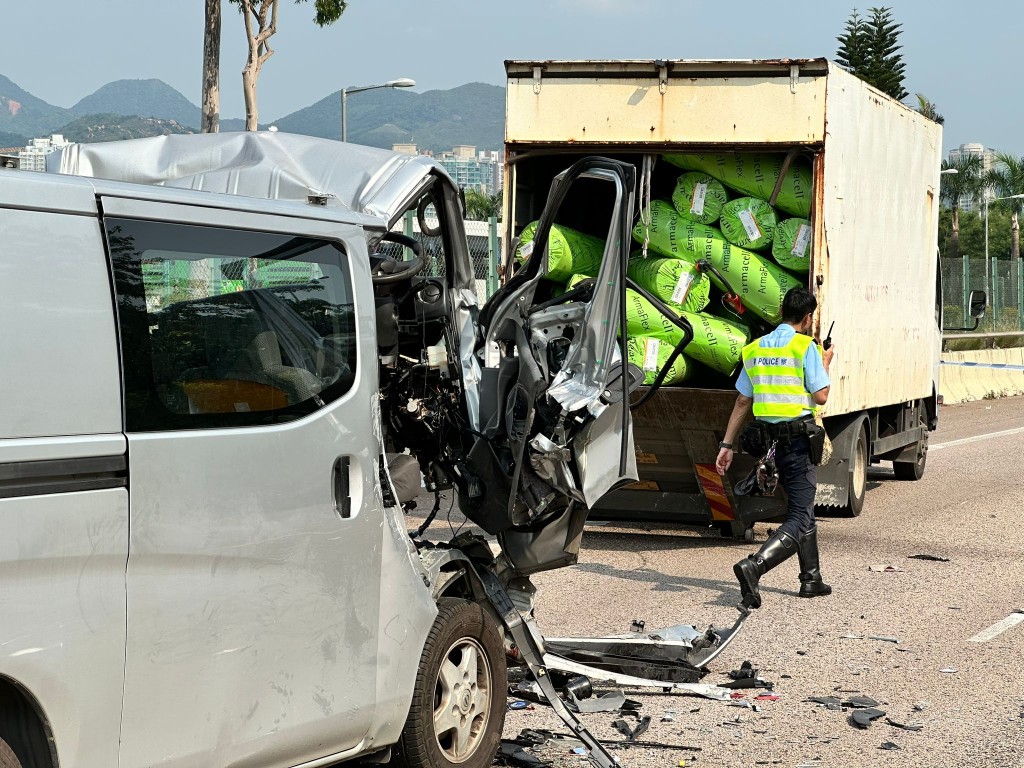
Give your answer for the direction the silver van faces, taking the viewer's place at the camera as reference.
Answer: facing away from the viewer and to the right of the viewer

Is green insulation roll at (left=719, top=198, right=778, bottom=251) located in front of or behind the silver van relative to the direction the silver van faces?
in front

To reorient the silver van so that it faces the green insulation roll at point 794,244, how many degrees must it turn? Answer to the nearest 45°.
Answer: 0° — it already faces it

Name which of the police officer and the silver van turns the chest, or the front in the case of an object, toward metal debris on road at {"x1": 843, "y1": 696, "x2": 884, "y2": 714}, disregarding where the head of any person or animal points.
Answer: the silver van

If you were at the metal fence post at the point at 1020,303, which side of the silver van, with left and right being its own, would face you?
front

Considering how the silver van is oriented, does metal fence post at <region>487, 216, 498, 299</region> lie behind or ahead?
ahead
